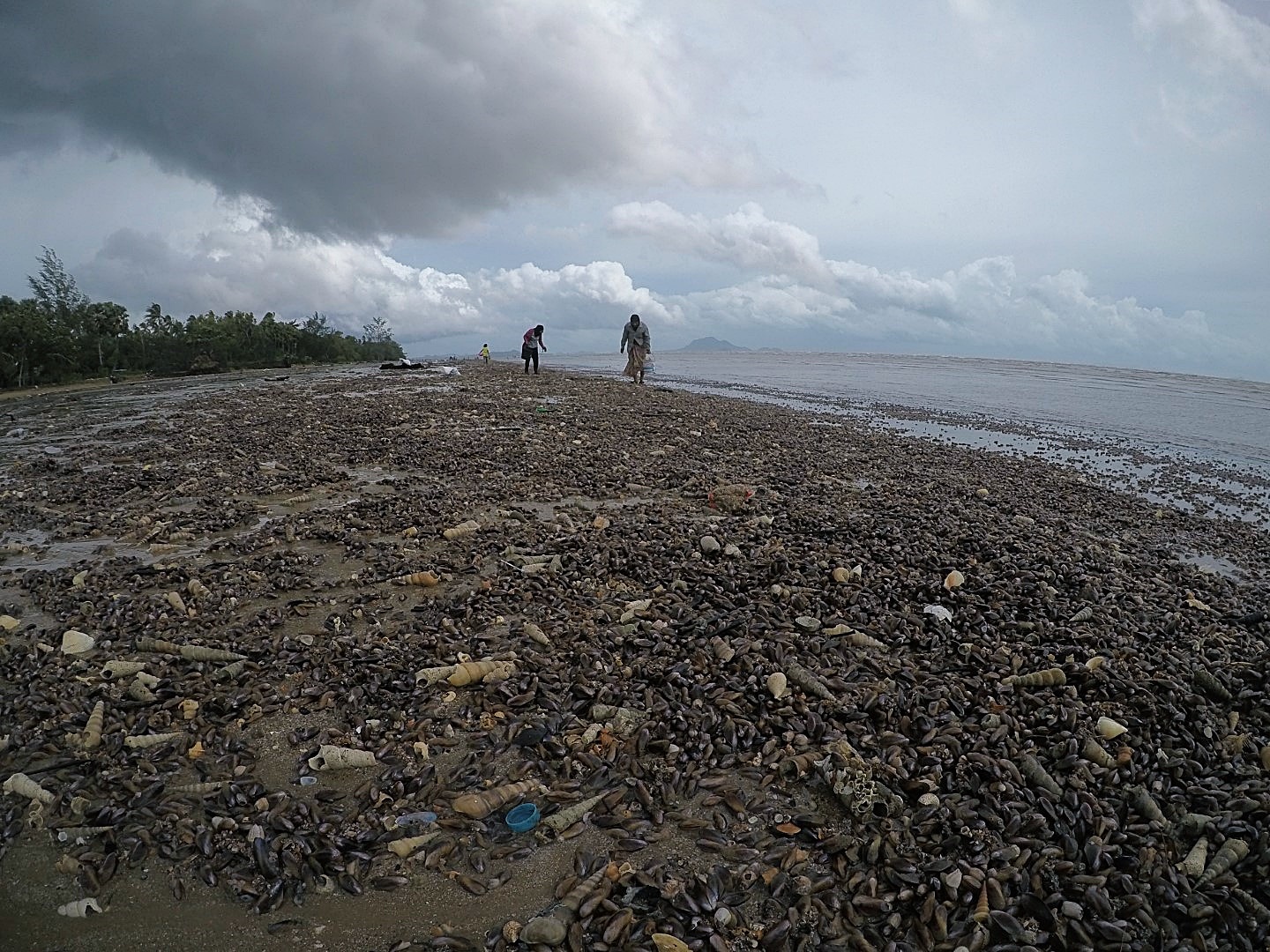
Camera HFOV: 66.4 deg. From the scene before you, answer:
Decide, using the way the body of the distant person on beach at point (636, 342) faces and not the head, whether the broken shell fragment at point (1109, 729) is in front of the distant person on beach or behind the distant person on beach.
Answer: in front

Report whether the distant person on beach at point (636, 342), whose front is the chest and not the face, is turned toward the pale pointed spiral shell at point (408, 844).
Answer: yes

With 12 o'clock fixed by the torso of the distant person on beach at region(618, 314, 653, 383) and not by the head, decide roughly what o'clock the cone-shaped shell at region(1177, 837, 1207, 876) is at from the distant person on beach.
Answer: The cone-shaped shell is roughly at 12 o'clock from the distant person on beach.

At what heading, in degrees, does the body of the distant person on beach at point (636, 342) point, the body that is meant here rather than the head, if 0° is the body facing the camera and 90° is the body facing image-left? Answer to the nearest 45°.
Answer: approximately 0°

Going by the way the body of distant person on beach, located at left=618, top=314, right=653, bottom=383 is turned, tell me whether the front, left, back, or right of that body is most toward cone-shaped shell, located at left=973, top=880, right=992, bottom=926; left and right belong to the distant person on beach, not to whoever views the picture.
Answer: front

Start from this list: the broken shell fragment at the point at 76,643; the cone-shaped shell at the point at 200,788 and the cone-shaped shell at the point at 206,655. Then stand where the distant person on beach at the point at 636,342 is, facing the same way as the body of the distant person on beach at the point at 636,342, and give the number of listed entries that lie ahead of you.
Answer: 3

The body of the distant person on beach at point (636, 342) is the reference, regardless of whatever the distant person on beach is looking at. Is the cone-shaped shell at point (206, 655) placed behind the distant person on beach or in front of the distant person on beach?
in front

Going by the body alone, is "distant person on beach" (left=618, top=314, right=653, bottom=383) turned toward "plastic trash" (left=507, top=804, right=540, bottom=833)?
yes

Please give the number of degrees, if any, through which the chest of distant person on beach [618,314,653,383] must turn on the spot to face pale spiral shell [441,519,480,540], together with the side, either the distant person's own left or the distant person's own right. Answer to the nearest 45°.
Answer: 0° — they already face it

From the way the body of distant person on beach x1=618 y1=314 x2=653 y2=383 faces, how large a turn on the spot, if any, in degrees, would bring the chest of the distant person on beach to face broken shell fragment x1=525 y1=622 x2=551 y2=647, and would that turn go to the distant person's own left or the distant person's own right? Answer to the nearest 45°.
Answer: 0° — they already face it

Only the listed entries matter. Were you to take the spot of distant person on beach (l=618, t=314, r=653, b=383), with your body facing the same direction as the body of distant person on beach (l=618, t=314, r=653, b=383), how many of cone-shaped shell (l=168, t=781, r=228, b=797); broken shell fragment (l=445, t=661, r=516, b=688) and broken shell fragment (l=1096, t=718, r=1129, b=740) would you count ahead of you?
3

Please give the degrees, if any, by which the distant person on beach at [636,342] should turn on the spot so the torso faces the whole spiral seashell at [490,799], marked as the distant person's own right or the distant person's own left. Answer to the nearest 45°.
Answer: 0° — they already face it

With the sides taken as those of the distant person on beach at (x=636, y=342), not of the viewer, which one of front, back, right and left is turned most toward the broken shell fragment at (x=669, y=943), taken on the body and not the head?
front
